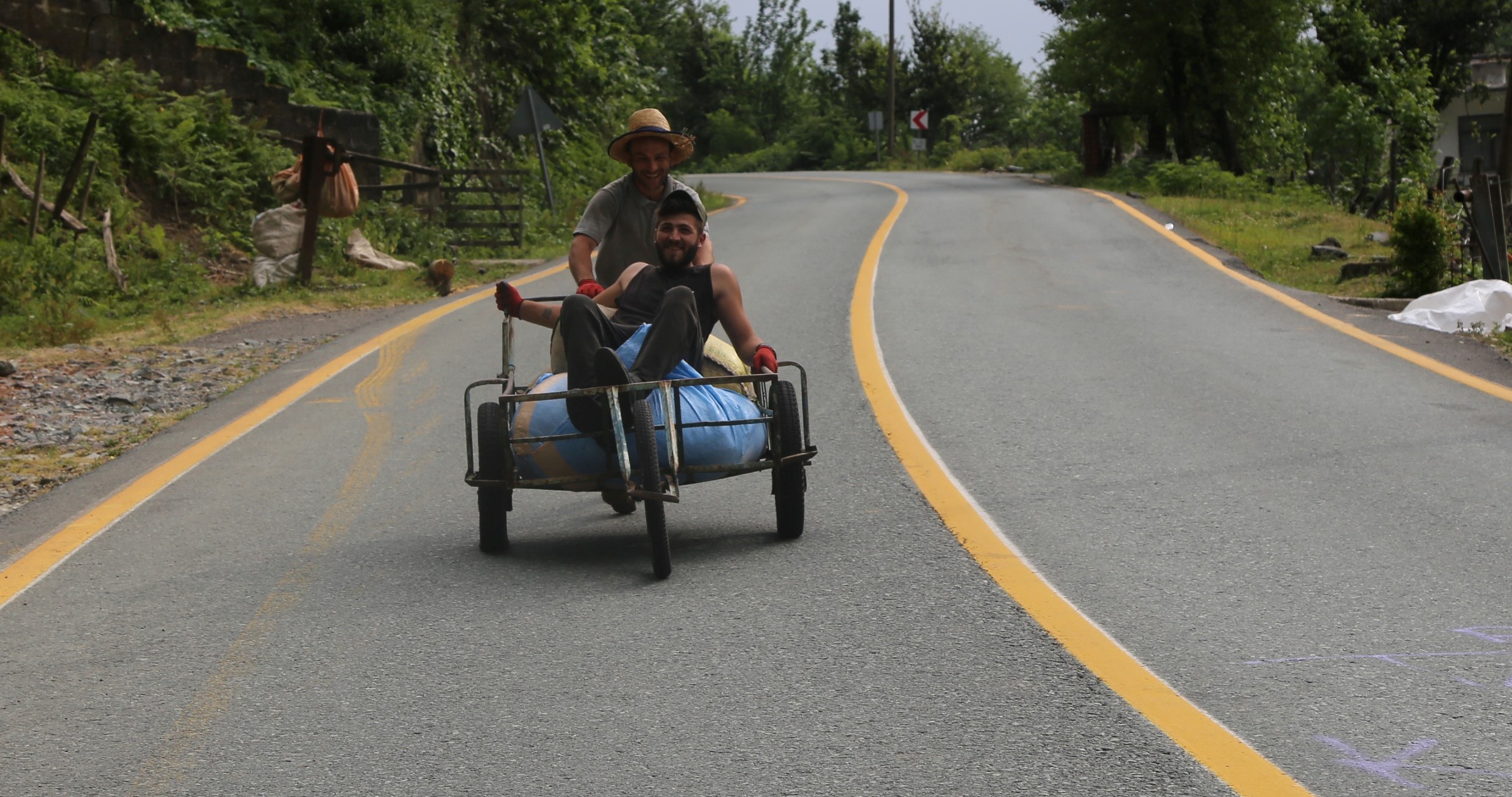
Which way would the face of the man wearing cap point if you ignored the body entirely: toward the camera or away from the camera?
toward the camera

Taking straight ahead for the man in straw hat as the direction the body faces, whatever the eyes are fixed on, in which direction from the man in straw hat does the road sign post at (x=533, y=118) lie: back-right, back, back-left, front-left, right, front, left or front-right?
back

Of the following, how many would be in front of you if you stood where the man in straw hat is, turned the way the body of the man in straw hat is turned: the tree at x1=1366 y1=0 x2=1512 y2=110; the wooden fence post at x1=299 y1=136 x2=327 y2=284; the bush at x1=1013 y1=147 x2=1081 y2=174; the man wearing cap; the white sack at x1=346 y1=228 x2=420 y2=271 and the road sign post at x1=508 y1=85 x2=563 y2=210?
1

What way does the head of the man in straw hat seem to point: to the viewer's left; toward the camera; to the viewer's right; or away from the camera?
toward the camera

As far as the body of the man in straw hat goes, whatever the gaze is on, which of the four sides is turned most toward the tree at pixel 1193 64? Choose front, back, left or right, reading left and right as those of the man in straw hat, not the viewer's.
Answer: back

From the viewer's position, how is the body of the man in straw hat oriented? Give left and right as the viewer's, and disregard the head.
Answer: facing the viewer

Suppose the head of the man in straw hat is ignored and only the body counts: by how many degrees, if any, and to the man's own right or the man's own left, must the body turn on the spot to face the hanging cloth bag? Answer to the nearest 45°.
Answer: approximately 180°

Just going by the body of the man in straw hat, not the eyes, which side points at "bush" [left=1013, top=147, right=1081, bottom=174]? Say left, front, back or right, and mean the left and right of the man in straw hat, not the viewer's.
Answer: back

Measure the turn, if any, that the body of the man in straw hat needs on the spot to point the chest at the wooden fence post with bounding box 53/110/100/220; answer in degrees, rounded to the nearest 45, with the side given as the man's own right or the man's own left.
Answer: approximately 135° to the man's own right

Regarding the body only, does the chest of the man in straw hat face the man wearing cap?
yes

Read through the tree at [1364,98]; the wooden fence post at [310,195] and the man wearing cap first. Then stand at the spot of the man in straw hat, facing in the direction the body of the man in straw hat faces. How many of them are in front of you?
1

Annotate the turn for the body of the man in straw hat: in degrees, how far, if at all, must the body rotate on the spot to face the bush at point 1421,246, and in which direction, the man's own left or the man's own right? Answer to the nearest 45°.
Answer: approximately 135° to the man's own left
